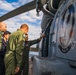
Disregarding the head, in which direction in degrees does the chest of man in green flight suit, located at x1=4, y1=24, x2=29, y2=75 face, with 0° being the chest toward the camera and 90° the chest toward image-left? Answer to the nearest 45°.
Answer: approximately 225°

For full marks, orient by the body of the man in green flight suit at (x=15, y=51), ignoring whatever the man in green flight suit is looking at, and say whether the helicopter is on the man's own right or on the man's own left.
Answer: on the man's own right
